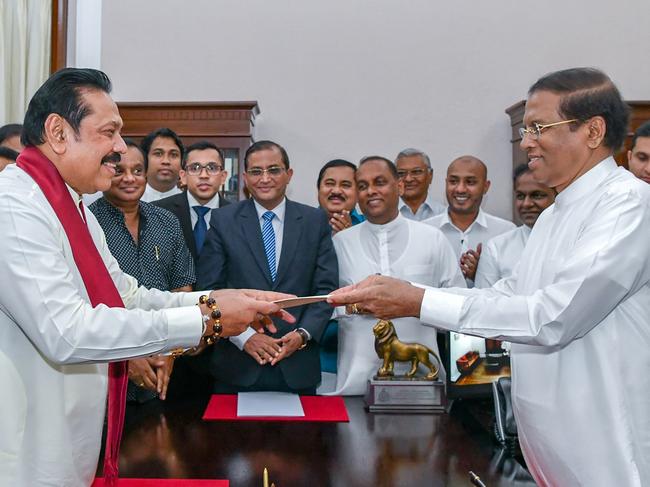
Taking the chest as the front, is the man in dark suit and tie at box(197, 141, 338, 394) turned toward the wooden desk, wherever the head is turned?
yes

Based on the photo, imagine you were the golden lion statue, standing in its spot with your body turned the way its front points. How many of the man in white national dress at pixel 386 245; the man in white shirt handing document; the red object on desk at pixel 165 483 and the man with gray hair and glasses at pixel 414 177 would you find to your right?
2

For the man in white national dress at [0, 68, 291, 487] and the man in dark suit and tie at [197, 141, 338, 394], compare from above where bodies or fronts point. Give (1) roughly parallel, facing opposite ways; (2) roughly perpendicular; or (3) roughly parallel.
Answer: roughly perpendicular

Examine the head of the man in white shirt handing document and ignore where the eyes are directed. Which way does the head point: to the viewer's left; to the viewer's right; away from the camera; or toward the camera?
to the viewer's left

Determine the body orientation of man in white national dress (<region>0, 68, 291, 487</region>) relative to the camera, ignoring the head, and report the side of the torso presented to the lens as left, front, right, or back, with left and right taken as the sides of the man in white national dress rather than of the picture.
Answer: right

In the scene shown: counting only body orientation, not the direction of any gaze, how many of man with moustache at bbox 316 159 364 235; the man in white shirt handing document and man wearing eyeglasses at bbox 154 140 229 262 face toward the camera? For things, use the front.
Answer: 2

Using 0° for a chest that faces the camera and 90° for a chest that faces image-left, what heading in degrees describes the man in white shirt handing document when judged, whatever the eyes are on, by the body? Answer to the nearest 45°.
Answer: approximately 90°

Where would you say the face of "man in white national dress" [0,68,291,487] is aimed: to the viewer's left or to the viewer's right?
to the viewer's right

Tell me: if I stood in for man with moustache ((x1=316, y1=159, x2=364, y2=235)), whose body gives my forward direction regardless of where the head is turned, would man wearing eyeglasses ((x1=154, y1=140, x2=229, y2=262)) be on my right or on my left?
on my right

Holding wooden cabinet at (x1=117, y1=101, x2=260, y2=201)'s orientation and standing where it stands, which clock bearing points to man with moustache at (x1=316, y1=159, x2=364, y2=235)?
The man with moustache is roughly at 11 o'clock from the wooden cabinet.

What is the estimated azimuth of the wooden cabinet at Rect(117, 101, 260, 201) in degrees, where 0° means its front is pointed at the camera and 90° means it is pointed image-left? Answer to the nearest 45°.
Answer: approximately 0°

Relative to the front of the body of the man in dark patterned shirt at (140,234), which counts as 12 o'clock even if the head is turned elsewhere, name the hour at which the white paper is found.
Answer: The white paper is roughly at 11 o'clock from the man in dark patterned shirt.

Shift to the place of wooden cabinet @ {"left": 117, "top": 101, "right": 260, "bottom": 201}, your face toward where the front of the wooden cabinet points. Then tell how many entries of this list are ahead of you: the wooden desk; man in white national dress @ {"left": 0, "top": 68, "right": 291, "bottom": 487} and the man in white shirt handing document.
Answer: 3
